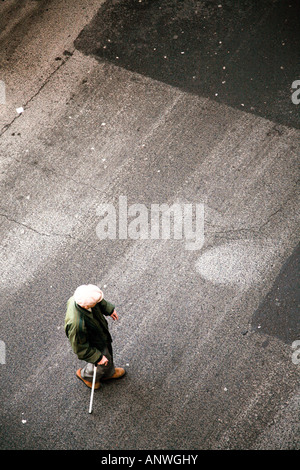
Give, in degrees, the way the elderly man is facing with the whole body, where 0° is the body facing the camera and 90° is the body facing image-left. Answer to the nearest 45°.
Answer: approximately 315°
